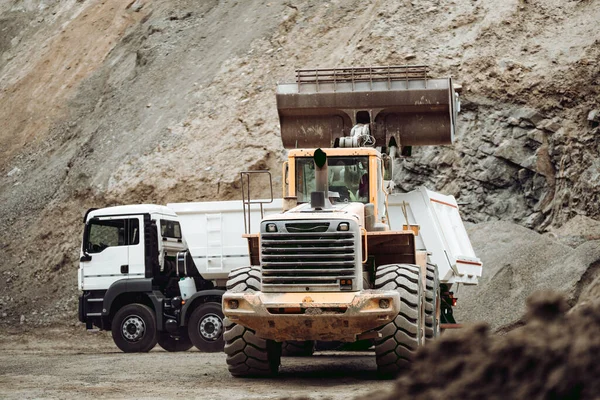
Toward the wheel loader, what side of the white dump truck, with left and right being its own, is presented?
left

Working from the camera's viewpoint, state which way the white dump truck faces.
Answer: facing to the left of the viewer

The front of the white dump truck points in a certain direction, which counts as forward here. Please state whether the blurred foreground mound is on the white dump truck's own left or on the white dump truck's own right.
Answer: on the white dump truck's own left

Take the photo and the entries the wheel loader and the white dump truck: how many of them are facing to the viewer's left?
1
